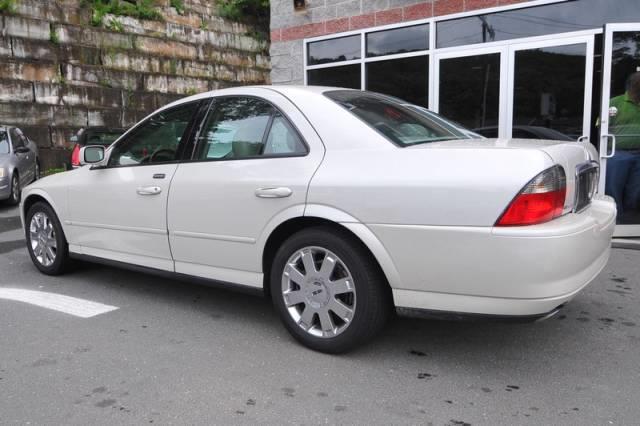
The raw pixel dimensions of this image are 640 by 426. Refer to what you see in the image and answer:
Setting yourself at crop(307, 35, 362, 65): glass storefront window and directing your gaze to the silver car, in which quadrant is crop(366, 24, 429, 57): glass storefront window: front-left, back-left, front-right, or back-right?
back-left

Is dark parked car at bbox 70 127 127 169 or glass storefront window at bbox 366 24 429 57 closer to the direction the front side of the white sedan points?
the dark parked car

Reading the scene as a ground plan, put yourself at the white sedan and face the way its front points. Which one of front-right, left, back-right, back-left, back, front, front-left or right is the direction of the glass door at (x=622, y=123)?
right

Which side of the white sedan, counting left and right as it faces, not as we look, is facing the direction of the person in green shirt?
right

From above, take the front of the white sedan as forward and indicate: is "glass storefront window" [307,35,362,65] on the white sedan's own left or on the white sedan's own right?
on the white sedan's own right

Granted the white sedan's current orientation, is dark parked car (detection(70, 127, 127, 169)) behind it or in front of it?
in front

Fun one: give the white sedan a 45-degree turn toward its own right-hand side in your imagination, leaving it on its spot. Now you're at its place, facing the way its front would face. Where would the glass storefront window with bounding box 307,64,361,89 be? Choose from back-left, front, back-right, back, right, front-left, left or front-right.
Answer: front

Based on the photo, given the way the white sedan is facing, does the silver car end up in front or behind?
in front

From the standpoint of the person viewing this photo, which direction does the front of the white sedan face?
facing away from the viewer and to the left of the viewer
